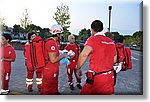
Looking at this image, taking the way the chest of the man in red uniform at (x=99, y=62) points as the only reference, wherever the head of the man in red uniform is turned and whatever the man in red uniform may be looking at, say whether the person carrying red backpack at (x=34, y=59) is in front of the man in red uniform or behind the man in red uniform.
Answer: in front

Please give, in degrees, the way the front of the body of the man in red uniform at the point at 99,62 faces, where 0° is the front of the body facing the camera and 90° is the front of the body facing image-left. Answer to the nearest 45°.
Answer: approximately 135°

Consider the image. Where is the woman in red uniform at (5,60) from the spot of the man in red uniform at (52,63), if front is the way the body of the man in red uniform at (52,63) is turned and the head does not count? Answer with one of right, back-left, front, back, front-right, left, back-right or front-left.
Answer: back

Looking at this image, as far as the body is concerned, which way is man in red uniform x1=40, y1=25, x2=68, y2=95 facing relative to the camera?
to the viewer's right

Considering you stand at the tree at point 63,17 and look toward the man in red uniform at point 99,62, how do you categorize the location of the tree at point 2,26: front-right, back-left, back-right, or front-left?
back-right

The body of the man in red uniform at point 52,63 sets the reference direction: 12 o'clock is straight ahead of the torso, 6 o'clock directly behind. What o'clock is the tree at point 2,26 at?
The tree is roughly at 8 o'clock from the man in red uniform.

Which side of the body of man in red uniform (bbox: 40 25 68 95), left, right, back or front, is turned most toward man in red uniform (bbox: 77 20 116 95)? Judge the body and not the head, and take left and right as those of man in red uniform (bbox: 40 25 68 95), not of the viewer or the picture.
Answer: front
